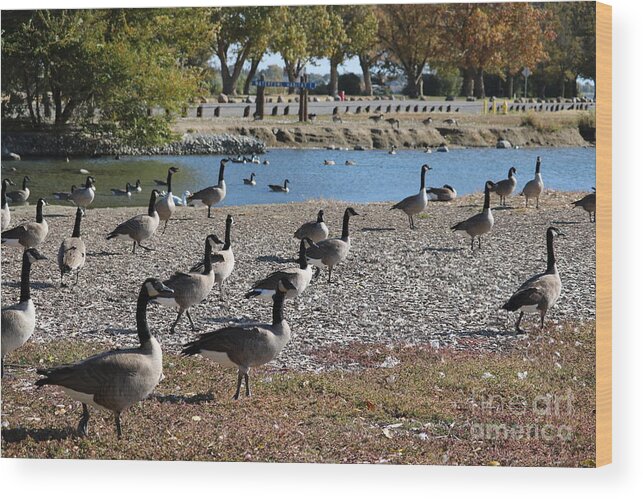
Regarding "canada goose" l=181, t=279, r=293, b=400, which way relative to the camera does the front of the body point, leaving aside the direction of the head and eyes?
to the viewer's right

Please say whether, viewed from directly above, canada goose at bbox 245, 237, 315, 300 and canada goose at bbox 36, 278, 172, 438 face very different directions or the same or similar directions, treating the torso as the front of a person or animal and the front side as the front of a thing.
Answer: same or similar directions

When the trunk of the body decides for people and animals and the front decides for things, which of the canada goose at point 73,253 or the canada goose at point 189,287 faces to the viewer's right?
the canada goose at point 189,287

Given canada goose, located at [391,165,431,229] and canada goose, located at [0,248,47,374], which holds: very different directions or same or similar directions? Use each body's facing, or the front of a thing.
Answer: same or similar directions

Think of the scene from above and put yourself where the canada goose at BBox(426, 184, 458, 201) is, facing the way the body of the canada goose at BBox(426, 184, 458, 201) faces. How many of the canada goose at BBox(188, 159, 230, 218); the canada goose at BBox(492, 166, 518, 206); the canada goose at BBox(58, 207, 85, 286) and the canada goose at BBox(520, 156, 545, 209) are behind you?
2

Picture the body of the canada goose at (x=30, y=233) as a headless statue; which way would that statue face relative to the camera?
to the viewer's right

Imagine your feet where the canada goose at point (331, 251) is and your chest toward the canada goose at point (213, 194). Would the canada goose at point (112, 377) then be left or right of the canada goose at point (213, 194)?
left

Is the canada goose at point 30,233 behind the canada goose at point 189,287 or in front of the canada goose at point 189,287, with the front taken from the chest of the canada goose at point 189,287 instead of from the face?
behind

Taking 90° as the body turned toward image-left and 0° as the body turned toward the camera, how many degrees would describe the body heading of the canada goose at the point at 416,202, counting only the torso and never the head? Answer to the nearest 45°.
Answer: approximately 270°

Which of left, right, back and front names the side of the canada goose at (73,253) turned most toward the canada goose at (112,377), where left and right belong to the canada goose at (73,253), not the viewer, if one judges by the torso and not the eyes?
front

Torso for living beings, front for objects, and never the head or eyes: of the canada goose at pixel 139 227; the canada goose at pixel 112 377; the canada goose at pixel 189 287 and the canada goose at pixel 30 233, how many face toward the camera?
0

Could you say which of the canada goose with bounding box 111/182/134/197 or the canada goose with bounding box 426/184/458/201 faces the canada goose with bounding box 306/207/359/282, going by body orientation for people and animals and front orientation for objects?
the canada goose with bounding box 111/182/134/197

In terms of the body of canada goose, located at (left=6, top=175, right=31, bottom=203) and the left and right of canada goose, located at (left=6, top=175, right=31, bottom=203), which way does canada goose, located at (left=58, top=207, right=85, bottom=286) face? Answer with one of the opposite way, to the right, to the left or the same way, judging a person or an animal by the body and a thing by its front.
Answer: to the right
